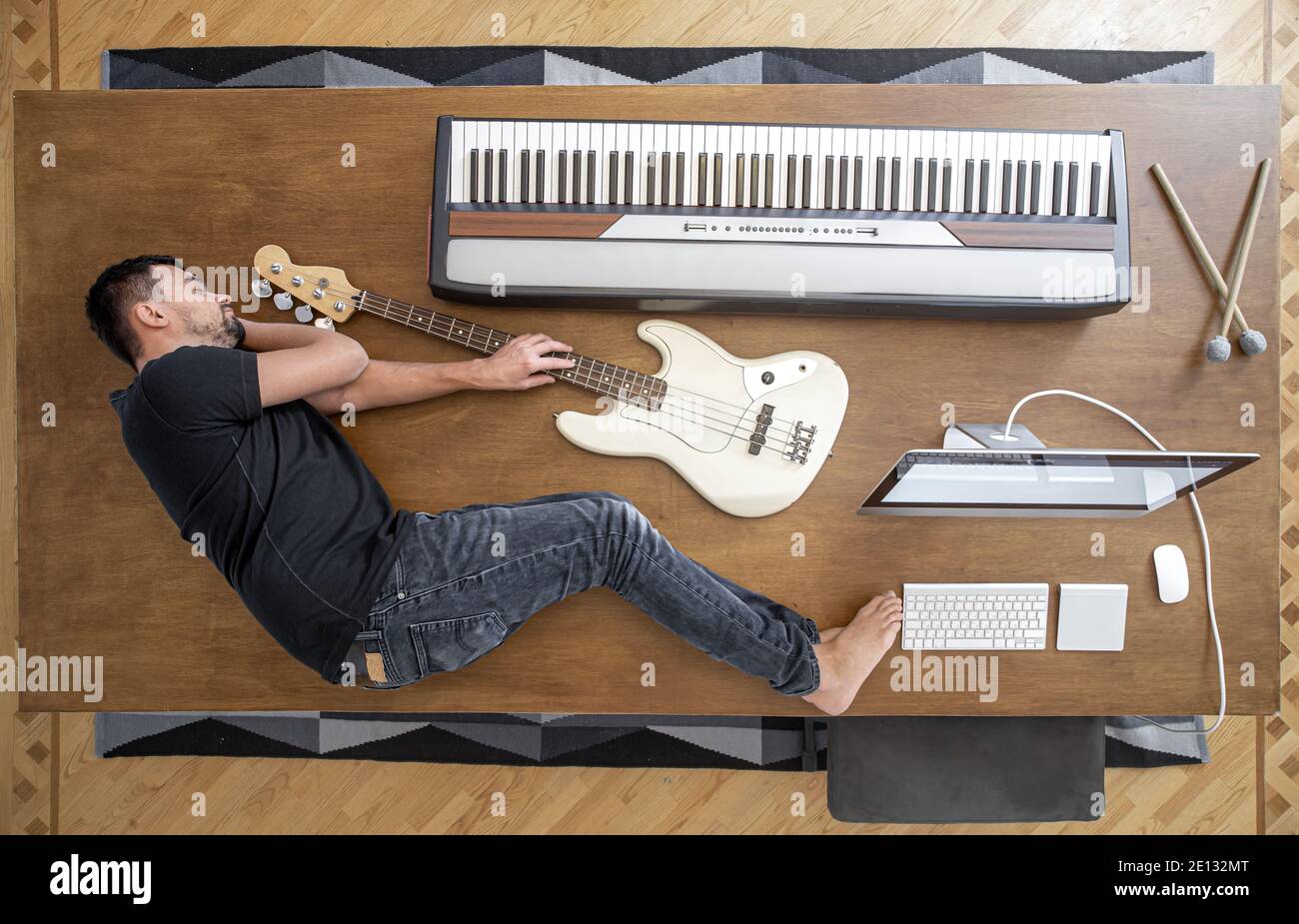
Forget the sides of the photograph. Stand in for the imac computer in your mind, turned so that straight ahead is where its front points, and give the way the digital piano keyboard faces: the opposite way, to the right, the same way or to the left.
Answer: the opposite way

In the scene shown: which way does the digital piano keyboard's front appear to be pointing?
away from the camera

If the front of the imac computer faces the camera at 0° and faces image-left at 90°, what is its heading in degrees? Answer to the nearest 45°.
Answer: approximately 0°

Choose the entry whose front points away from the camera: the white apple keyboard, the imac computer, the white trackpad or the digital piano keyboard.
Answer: the digital piano keyboard
